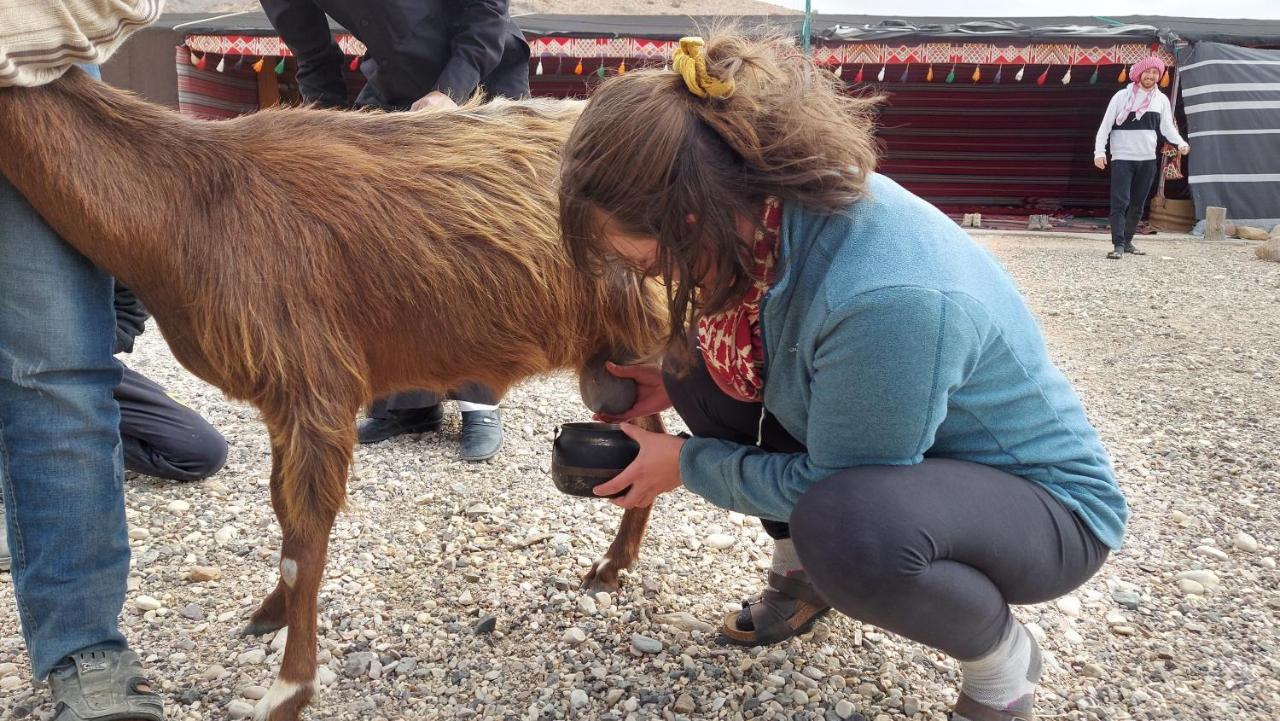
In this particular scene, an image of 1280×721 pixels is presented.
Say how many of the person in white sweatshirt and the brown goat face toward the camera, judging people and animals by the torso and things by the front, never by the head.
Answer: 1

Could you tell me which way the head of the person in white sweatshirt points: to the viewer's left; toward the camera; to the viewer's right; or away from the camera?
toward the camera

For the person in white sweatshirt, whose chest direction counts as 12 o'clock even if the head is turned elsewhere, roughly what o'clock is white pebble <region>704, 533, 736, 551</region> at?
The white pebble is roughly at 12 o'clock from the person in white sweatshirt.

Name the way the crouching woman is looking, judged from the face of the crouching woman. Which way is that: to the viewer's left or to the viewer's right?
to the viewer's left
